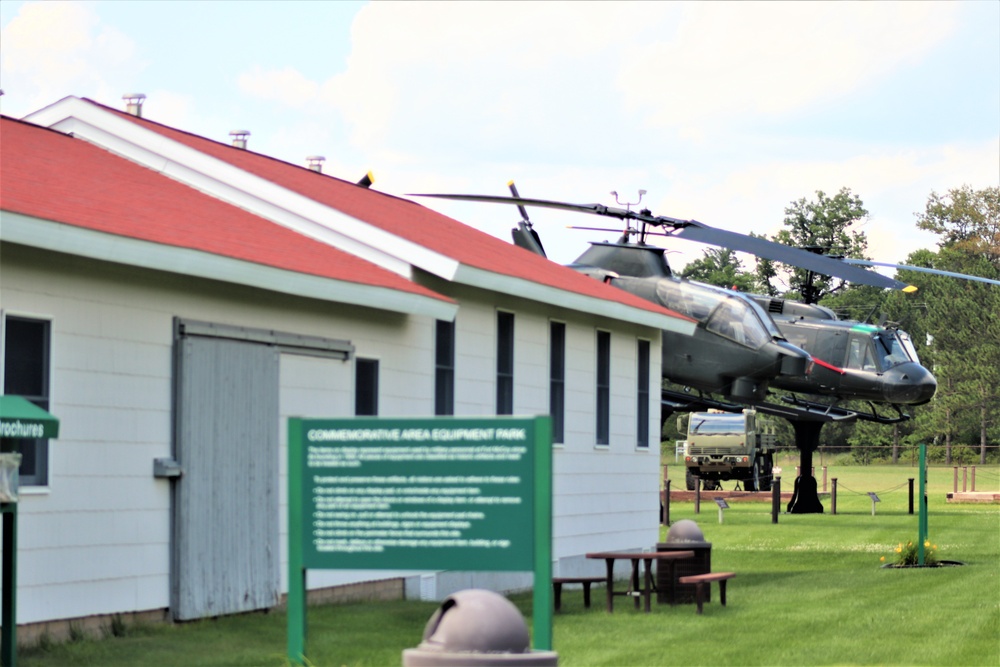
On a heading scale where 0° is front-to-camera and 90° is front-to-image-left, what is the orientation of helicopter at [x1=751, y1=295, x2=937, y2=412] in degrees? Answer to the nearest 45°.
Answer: approximately 315°

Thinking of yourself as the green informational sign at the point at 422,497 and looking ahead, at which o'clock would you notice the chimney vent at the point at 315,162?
The chimney vent is roughly at 6 o'clock from the green informational sign.

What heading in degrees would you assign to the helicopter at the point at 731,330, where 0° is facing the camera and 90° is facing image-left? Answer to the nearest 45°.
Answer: approximately 315°

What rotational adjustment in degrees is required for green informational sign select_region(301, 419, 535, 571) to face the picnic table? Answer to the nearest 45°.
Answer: approximately 180°

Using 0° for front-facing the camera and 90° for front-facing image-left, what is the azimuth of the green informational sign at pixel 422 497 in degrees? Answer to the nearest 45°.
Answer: approximately 0°
